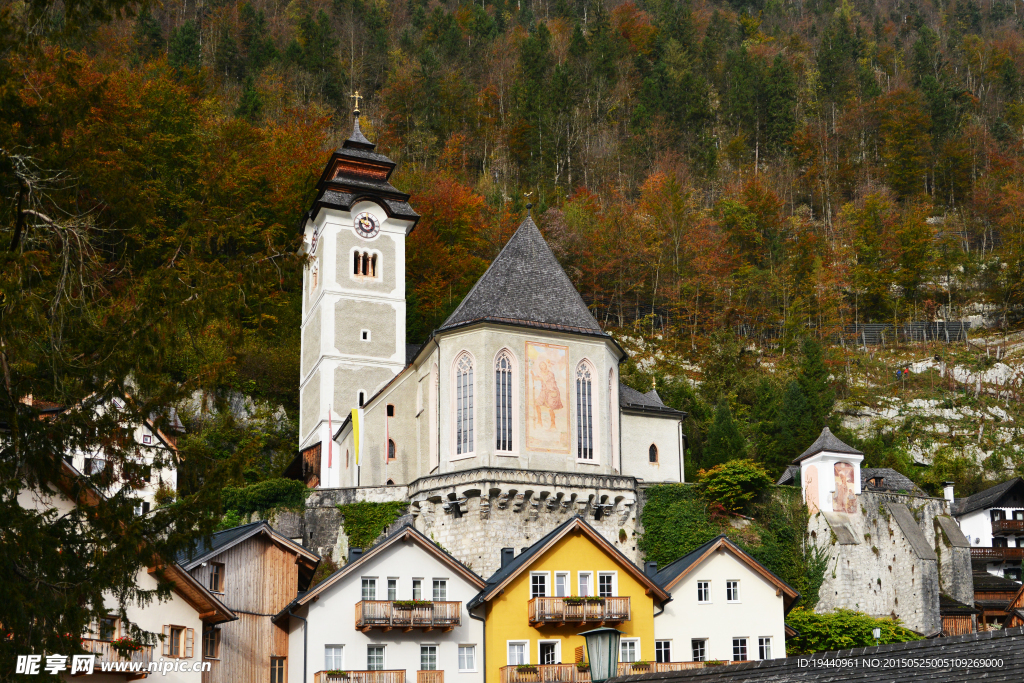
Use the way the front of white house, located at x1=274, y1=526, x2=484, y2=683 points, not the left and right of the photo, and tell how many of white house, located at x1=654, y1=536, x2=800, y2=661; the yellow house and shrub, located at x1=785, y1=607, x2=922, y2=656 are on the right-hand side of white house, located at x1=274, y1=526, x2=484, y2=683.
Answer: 0

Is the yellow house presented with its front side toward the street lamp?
yes

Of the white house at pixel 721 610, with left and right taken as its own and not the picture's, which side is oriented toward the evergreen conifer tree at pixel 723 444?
back

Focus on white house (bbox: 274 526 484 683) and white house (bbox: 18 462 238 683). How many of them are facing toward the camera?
2

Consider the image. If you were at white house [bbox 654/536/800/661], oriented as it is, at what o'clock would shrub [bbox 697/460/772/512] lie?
The shrub is roughly at 6 o'clock from the white house.

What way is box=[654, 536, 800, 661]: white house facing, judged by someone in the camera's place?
facing the viewer

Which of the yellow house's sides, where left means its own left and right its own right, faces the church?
back

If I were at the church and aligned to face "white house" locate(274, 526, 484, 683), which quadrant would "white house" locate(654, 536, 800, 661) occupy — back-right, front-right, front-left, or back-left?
front-left

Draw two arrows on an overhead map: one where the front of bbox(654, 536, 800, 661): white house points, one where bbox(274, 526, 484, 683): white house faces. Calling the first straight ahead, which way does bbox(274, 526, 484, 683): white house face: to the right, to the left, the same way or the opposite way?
the same way

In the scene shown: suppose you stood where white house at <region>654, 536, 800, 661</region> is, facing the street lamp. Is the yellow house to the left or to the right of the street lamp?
right

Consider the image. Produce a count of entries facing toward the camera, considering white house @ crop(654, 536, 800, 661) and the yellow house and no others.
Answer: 2

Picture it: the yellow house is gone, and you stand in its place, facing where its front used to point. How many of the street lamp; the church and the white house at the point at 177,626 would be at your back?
1

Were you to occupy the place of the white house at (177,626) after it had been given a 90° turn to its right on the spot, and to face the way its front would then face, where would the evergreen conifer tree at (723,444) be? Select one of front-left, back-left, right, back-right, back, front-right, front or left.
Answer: back-right

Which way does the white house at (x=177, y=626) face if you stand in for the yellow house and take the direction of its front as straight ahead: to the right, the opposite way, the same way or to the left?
the same way

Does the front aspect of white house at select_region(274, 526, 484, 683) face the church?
no

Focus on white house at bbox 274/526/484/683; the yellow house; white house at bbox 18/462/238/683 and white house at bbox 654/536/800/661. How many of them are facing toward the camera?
4

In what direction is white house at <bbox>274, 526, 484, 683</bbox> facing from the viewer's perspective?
toward the camera

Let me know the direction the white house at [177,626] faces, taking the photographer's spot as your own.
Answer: facing the viewer

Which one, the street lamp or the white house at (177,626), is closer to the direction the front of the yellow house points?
the street lamp

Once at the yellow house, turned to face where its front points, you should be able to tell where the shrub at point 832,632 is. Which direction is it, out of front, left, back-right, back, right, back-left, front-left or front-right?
back-left
